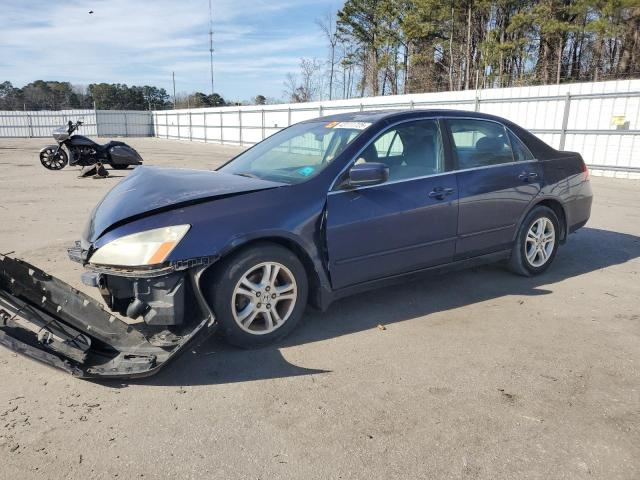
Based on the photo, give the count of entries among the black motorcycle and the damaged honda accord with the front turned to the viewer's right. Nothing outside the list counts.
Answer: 0

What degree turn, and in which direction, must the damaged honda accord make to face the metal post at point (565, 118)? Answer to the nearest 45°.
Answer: approximately 180°

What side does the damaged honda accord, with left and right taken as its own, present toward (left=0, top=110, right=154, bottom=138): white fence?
right

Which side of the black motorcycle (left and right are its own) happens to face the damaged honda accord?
left

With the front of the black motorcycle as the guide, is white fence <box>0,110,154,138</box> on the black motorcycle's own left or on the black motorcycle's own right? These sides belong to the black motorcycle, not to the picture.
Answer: on the black motorcycle's own right

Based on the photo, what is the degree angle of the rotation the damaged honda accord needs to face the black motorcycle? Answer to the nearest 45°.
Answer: approximately 90° to its right

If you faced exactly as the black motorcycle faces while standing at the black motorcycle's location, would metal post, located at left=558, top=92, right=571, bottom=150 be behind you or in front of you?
behind

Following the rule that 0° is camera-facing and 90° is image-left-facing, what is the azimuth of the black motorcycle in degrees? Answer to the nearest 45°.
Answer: approximately 90°

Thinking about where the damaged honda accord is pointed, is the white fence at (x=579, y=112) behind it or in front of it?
behind
